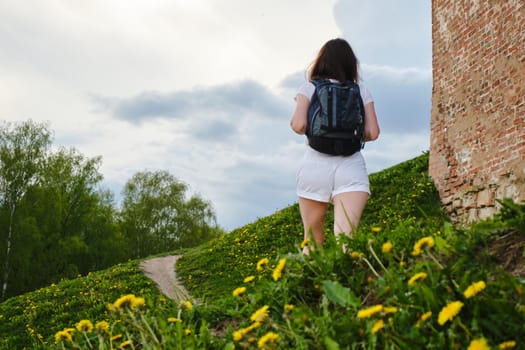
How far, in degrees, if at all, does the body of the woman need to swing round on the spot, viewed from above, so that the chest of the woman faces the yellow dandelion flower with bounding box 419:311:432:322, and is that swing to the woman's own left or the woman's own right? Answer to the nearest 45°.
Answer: approximately 180°

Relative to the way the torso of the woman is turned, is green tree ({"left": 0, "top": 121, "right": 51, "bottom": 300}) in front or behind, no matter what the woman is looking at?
in front

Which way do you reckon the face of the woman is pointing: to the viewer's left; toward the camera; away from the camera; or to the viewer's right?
away from the camera

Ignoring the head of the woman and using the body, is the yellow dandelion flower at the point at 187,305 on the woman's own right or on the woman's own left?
on the woman's own left

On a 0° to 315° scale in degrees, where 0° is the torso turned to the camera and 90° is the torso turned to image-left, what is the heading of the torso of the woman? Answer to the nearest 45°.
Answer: approximately 180°

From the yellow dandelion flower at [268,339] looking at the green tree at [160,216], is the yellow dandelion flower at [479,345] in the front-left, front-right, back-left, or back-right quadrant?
back-right

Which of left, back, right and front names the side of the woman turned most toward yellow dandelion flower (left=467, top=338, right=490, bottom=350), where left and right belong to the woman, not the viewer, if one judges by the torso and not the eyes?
back

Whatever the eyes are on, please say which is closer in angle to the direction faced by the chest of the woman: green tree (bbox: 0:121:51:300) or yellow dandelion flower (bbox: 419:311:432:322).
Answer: the green tree

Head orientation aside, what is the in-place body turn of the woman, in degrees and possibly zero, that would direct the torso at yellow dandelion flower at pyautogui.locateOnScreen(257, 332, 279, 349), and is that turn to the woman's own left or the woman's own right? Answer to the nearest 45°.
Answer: approximately 180°

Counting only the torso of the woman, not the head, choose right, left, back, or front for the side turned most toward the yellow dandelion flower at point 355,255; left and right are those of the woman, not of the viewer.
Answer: back

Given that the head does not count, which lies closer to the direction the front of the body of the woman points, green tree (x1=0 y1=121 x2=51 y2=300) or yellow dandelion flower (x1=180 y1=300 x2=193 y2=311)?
the green tree

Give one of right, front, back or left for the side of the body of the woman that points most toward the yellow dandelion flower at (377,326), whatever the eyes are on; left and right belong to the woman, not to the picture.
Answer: back
